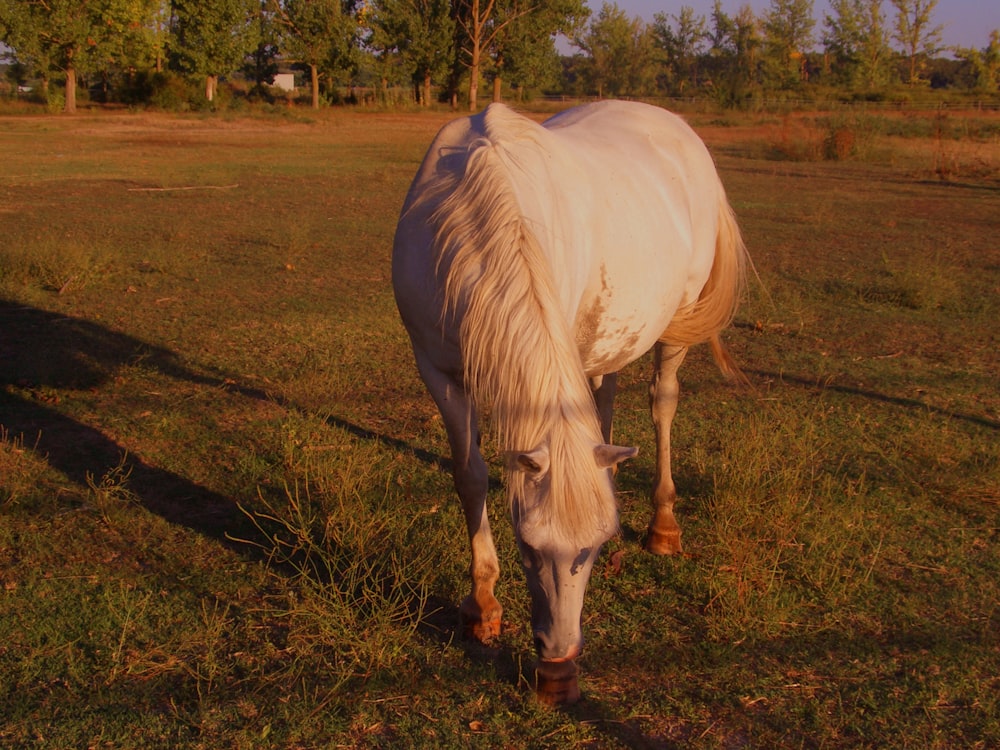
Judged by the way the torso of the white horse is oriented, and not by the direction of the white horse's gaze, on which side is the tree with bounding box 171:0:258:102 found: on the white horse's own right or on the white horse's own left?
on the white horse's own right

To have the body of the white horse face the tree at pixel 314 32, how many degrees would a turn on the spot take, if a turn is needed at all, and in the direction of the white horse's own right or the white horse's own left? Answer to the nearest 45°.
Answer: approximately 135° to the white horse's own right

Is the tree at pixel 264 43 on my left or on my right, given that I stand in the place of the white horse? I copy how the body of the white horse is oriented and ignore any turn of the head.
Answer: on my right

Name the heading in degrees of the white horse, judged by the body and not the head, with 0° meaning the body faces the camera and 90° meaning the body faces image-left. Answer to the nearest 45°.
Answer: approximately 45°

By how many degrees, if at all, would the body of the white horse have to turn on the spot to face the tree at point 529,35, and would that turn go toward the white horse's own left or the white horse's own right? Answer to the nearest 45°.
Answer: approximately 135° to the white horse's own right
